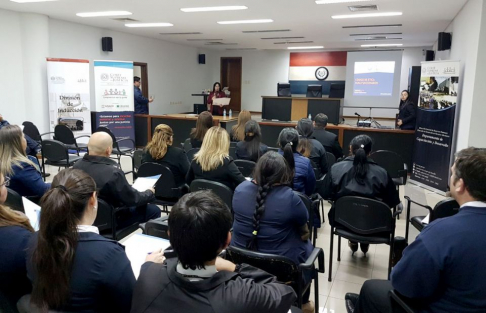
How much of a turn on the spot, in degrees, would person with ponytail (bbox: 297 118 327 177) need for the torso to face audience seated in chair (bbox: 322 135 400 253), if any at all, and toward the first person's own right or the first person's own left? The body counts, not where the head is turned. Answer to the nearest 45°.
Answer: approximately 180°

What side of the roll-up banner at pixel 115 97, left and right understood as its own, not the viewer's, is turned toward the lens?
front

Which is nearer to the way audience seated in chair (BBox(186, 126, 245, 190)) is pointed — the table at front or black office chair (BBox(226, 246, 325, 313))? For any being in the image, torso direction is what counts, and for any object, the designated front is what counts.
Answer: the table at front

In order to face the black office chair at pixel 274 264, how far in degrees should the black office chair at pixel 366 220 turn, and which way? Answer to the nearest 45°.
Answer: approximately 180°

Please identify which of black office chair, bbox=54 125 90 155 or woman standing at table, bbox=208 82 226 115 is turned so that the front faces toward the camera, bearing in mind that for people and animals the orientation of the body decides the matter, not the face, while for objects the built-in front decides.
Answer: the woman standing at table

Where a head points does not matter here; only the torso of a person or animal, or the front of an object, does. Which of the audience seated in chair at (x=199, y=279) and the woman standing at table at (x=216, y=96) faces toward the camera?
the woman standing at table

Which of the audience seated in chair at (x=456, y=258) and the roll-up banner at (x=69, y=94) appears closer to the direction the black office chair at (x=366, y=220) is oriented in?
the roll-up banner

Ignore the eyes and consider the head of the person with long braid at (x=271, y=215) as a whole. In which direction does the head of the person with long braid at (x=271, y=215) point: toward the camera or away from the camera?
away from the camera

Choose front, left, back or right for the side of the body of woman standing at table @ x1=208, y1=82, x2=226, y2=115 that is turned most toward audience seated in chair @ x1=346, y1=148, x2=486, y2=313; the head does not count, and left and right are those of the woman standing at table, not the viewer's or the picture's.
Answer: front

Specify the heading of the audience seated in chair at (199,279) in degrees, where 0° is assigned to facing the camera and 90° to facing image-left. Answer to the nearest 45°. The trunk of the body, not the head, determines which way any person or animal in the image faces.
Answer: approximately 180°

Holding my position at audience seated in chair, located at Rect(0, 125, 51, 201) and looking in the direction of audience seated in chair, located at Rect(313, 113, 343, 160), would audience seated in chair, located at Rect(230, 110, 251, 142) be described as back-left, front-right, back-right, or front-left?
front-left

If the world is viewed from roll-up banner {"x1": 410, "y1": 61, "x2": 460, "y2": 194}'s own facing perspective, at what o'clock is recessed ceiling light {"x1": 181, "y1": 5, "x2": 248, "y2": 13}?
The recessed ceiling light is roughly at 1 o'clock from the roll-up banner.

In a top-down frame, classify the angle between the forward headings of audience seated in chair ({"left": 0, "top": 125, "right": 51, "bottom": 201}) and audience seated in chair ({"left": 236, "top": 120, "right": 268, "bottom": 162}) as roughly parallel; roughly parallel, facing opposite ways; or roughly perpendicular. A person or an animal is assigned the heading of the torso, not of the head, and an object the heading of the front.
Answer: roughly parallel

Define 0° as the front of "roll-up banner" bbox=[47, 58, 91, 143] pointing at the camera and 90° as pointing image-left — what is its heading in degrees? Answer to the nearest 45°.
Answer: approximately 0°

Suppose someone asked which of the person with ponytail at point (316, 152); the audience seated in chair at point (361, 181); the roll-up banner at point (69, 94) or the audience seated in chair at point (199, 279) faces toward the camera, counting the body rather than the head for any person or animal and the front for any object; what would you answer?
the roll-up banner

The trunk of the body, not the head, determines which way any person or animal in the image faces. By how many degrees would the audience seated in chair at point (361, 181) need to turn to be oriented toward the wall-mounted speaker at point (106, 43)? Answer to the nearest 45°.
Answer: approximately 45° to their left

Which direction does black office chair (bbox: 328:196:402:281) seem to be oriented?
away from the camera

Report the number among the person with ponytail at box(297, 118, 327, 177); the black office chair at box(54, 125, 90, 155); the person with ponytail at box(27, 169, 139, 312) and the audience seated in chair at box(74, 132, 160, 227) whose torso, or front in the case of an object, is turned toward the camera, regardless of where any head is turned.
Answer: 0

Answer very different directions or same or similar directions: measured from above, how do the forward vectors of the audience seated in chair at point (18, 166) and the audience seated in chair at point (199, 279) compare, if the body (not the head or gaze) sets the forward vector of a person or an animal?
same or similar directions

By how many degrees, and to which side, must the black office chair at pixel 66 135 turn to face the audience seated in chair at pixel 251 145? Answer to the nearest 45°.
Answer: approximately 90° to its right

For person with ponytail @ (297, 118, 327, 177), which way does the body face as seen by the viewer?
away from the camera
